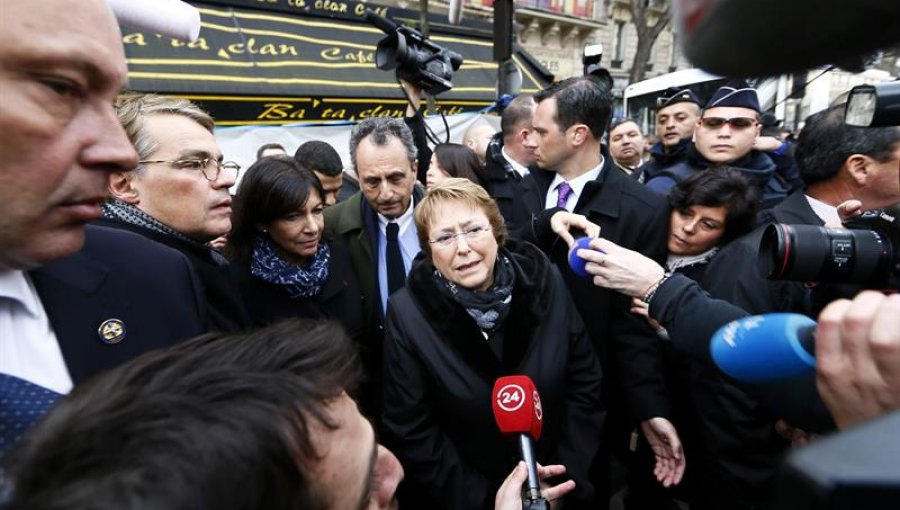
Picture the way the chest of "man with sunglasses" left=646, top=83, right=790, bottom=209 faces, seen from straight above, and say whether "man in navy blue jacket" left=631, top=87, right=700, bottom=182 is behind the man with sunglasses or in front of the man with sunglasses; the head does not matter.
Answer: behind

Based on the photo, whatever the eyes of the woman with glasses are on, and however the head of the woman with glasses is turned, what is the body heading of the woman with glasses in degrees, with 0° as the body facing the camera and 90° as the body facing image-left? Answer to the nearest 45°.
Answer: approximately 0°

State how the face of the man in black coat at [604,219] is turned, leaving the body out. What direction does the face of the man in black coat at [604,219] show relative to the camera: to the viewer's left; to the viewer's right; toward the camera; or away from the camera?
to the viewer's left

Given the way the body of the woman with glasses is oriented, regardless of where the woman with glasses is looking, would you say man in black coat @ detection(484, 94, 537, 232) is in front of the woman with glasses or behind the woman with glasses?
behind

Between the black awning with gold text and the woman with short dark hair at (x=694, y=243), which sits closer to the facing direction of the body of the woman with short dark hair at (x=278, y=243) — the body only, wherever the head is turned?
the woman with short dark hair

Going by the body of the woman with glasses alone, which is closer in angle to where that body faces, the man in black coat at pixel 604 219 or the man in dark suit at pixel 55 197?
the man in dark suit

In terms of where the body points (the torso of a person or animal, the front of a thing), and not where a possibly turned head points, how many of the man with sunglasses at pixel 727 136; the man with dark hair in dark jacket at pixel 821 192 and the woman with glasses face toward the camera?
2

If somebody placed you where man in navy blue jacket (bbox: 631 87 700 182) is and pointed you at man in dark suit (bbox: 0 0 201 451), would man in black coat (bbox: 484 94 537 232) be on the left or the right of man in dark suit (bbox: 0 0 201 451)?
right

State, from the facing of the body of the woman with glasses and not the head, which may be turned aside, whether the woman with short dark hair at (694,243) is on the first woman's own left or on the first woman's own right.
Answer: on the first woman's own left

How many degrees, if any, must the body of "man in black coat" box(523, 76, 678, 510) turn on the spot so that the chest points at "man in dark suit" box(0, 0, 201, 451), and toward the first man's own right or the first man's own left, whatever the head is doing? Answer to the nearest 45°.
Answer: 0° — they already face them
